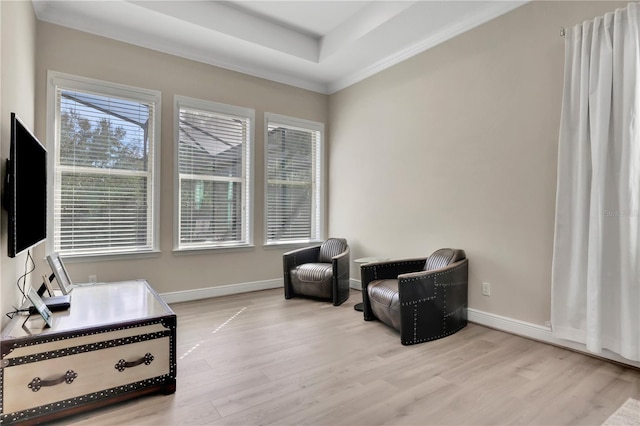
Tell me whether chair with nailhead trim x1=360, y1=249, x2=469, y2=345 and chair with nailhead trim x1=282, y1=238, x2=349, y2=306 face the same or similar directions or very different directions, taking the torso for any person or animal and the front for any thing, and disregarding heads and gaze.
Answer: same or similar directions

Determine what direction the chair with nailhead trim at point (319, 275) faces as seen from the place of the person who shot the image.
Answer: facing the viewer and to the left of the viewer

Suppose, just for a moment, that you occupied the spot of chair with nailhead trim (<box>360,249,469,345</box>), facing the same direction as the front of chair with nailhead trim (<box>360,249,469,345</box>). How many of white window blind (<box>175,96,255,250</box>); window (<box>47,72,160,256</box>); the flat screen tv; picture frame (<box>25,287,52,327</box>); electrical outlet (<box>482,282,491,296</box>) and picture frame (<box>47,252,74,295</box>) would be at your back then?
1

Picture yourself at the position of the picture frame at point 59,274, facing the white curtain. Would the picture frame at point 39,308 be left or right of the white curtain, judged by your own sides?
right

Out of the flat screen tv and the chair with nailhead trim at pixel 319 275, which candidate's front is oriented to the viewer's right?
the flat screen tv

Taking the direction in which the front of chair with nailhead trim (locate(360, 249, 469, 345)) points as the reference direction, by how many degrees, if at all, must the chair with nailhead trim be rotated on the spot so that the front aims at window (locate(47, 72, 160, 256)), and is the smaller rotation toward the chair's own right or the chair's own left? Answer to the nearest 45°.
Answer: approximately 45° to the chair's own right

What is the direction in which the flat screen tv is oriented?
to the viewer's right

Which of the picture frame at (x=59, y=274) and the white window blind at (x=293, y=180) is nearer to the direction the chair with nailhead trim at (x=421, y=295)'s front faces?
the picture frame

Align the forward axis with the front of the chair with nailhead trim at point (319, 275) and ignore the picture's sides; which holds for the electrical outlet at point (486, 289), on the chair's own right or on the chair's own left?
on the chair's own left

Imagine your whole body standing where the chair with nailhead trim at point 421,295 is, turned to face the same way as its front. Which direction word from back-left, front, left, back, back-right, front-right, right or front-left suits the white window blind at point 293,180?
right

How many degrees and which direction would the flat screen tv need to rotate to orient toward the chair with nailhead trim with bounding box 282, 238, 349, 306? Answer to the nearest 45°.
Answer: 0° — it already faces it

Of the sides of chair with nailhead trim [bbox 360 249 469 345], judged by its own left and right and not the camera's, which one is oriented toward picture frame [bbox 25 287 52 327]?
front

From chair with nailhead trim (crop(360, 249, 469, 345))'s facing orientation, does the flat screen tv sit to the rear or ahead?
ahead
